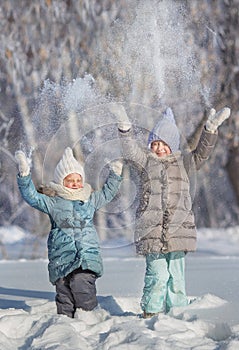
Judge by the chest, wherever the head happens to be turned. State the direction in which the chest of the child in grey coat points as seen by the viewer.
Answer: toward the camera

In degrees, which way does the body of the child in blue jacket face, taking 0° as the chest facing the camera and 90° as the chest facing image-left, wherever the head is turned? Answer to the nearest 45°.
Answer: approximately 0°
